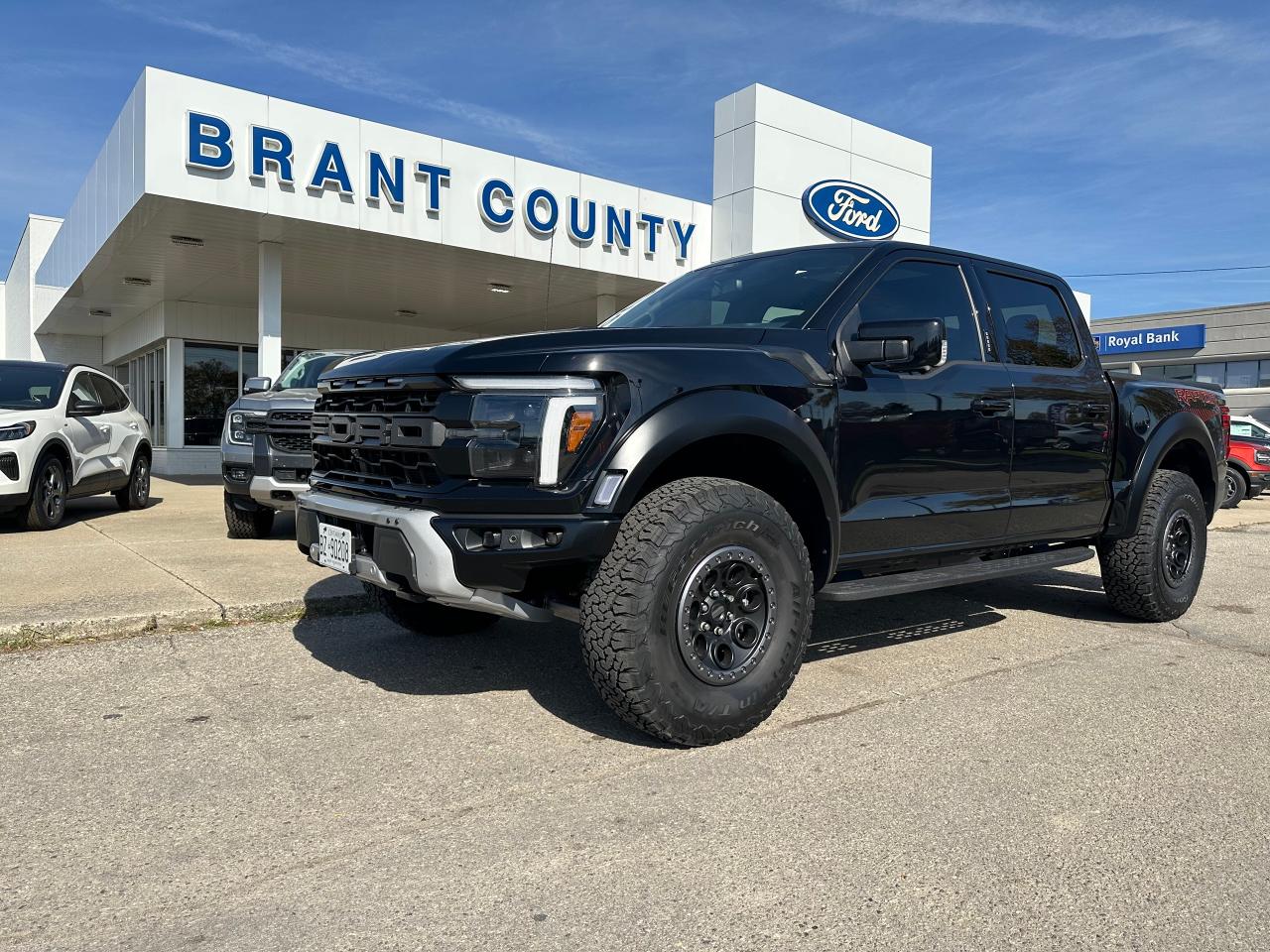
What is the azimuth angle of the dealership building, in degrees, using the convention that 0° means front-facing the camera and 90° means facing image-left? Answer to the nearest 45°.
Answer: approximately 315°

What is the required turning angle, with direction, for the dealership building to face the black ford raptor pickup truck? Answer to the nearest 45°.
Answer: approximately 45° to its right

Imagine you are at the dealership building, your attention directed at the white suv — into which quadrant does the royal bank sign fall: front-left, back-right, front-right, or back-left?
back-left

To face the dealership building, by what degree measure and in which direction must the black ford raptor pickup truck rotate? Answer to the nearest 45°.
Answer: approximately 90° to its right

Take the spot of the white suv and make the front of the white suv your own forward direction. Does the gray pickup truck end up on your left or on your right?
on your left

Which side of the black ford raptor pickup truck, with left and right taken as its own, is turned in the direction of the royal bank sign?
back

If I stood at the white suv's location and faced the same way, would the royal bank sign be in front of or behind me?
behind

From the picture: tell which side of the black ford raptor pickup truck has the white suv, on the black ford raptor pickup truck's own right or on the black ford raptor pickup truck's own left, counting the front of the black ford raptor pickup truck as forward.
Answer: on the black ford raptor pickup truck's own right

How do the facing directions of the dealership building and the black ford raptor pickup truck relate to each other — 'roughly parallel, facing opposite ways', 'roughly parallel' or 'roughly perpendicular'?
roughly perpendicular

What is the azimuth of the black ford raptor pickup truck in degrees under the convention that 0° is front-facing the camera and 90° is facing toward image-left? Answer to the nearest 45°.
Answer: approximately 45°

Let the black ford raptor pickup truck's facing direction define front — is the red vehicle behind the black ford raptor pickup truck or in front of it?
behind
